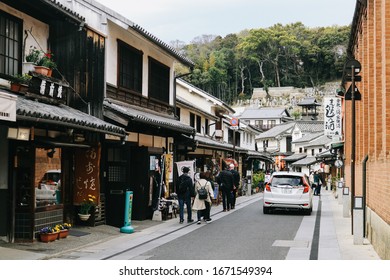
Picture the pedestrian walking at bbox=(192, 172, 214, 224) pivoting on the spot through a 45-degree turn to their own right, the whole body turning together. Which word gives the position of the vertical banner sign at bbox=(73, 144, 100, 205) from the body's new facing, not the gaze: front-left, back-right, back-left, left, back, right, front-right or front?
back

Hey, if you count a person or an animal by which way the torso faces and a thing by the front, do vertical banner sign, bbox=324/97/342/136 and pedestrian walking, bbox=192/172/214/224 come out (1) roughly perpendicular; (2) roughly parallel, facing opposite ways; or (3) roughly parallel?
roughly parallel, facing opposite ways

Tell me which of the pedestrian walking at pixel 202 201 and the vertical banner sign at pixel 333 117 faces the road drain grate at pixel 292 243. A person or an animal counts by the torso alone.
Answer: the vertical banner sign

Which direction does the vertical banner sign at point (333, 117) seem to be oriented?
toward the camera

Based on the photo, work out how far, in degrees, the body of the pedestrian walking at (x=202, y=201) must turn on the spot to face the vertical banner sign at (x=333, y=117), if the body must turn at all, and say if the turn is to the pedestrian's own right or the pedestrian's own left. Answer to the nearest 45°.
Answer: approximately 45° to the pedestrian's own right

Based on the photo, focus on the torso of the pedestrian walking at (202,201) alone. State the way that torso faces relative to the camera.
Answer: away from the camera

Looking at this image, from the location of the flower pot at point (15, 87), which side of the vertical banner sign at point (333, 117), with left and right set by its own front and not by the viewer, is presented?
front

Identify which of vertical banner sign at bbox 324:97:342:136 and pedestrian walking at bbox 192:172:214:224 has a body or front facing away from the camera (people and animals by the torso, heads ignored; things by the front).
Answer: the pedestrian walking

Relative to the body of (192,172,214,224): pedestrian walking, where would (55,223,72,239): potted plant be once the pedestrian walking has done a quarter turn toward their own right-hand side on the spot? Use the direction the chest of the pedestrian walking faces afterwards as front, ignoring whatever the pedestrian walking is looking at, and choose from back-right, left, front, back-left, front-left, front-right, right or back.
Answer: back-right
